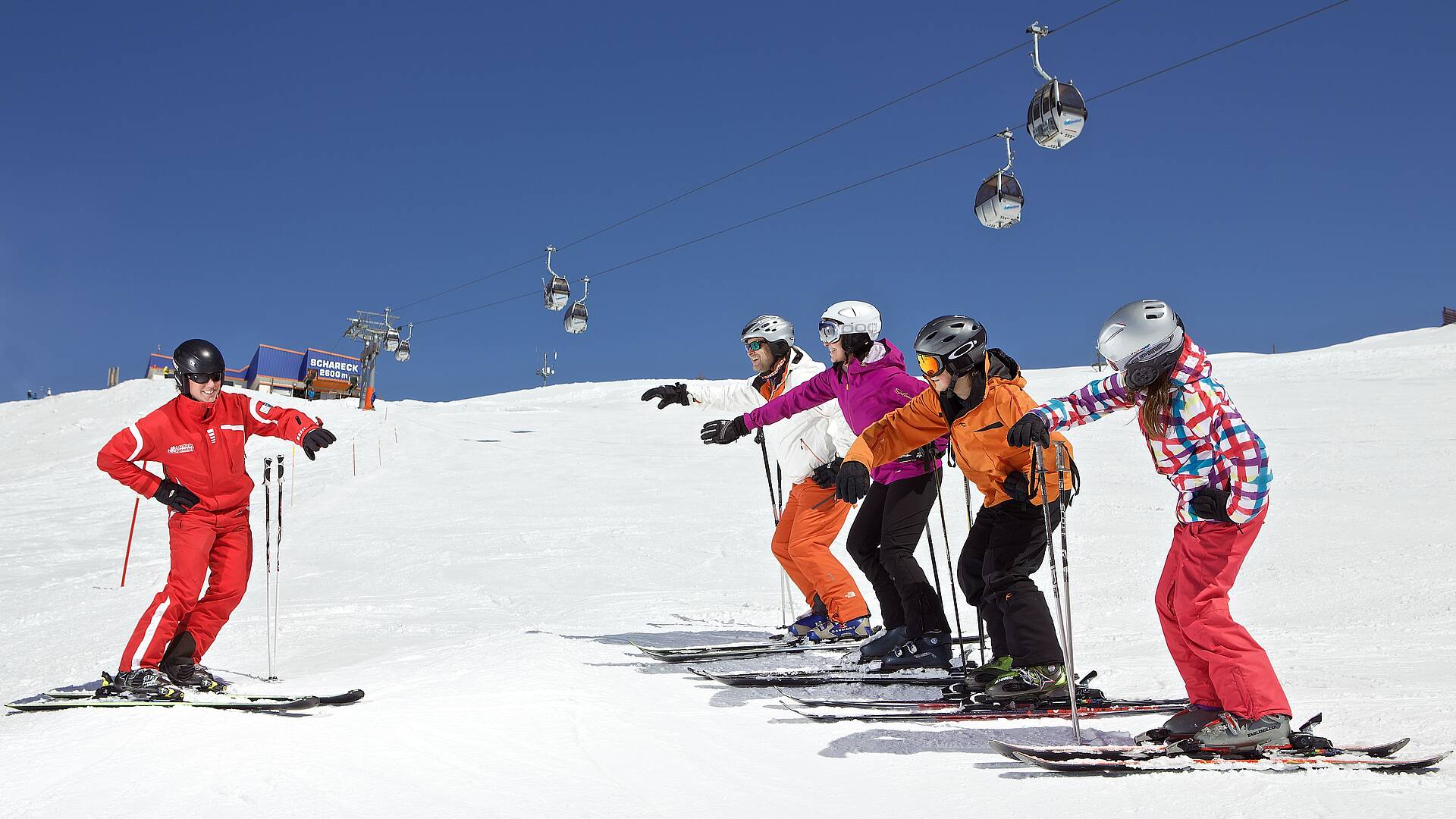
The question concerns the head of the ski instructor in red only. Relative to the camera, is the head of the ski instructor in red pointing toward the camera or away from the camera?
toward the camera

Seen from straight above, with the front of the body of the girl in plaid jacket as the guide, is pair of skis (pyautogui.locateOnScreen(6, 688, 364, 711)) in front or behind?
in front

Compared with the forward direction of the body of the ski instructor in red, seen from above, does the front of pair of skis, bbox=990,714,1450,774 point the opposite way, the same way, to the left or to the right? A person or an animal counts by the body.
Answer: the opposite way

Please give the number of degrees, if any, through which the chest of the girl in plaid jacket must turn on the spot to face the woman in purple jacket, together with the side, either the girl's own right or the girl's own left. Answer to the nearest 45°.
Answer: approximately 45° to the girl's own right

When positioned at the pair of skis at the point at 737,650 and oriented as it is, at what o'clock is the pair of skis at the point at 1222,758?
the pair of skis at the point at 1222,758 is roughly at 8 o'clock from the pair of skis at the point at 737,650.

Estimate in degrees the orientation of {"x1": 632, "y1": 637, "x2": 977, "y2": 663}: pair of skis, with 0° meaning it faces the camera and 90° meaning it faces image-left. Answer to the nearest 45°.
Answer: approximately 90°

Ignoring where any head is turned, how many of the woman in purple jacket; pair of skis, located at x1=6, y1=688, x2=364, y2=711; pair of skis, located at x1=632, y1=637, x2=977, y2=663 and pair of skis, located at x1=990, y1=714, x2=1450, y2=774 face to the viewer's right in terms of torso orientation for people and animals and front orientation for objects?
1

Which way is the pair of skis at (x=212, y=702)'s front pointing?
to the viewer's right

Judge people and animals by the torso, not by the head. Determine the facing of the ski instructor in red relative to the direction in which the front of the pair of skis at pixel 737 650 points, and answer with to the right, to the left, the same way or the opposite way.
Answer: the opposite way

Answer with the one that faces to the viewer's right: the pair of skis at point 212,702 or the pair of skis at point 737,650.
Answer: the pair of skis at point 212,702

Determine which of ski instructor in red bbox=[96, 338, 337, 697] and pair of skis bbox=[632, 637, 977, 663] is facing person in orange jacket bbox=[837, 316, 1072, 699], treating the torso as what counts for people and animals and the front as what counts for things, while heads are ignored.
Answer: the ski instructor in red

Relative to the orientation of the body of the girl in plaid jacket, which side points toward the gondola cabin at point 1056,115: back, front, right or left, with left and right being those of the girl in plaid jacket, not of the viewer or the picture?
right

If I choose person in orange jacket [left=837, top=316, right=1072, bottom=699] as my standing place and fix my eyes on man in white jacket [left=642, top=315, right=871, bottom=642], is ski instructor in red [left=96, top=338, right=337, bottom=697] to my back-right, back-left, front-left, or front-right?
front-left

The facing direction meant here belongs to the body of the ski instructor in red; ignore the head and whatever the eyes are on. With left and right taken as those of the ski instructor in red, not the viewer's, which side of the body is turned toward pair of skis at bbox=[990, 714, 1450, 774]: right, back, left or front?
front

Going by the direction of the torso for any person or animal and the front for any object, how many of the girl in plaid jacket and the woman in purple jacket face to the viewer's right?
0

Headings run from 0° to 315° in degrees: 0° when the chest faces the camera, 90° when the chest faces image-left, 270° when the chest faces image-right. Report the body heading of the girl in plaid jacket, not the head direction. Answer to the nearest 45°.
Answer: approximately 90°

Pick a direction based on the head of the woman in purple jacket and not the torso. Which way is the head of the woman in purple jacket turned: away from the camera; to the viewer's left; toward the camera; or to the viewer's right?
to the viewer's left

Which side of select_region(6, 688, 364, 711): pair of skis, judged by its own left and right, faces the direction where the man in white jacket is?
front

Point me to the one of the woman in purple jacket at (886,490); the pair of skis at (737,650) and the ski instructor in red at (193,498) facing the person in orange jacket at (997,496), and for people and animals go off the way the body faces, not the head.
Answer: the ski instructor in red

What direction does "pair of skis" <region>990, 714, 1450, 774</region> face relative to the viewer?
to the viewer's left

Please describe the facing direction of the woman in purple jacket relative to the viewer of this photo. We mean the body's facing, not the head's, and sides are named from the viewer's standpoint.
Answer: facing to the left of the viewer
